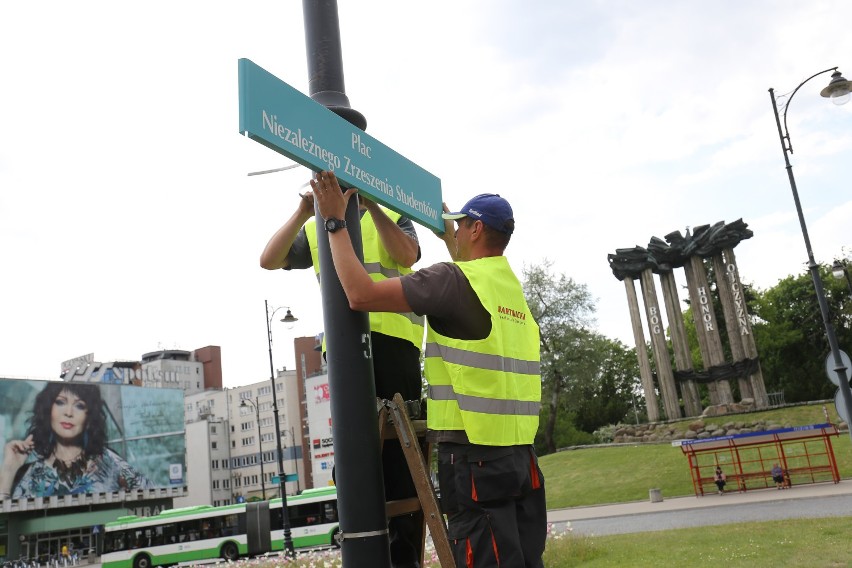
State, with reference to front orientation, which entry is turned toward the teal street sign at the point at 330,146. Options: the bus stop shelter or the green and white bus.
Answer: the bus stop shelter

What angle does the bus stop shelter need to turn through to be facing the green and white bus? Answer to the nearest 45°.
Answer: approximately 90° to its right

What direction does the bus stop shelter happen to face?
toward the camera

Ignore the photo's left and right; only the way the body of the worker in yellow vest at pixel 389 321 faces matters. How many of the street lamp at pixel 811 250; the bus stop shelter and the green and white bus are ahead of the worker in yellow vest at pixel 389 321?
0

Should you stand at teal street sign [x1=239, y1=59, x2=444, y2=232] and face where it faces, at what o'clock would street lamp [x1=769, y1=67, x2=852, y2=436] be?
The street lamp is roughly at 9 o'clock from the teal street sign.

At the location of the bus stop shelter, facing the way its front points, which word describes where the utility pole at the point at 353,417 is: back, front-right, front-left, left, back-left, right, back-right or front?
front

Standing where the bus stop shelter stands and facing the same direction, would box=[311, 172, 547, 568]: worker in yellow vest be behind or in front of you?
in front

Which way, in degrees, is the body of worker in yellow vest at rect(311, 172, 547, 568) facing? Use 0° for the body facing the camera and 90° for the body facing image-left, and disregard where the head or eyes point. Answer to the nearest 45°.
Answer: approximately 135°

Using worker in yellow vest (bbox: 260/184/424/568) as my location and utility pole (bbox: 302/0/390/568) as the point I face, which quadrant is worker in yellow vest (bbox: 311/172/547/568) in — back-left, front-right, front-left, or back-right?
front-left

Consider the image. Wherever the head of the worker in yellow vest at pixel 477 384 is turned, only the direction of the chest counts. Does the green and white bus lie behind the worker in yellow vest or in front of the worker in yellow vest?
in front

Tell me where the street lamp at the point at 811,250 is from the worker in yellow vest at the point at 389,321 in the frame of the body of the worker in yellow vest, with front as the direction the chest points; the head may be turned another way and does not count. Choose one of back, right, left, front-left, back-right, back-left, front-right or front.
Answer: back-left

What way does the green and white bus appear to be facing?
to the viewer's left

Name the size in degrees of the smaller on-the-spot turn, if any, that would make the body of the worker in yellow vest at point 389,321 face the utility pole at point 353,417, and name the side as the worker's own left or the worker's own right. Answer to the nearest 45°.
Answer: approximately 45° to the worker's own right

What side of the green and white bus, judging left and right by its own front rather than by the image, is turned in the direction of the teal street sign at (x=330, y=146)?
left

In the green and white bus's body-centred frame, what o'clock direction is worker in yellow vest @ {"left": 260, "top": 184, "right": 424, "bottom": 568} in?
The worker in yellow vest is roughly at 9 o'clock from the green and white bus.

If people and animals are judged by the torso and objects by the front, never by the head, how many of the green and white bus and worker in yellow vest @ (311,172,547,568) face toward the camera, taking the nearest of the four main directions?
0

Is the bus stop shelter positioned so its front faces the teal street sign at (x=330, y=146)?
yes
